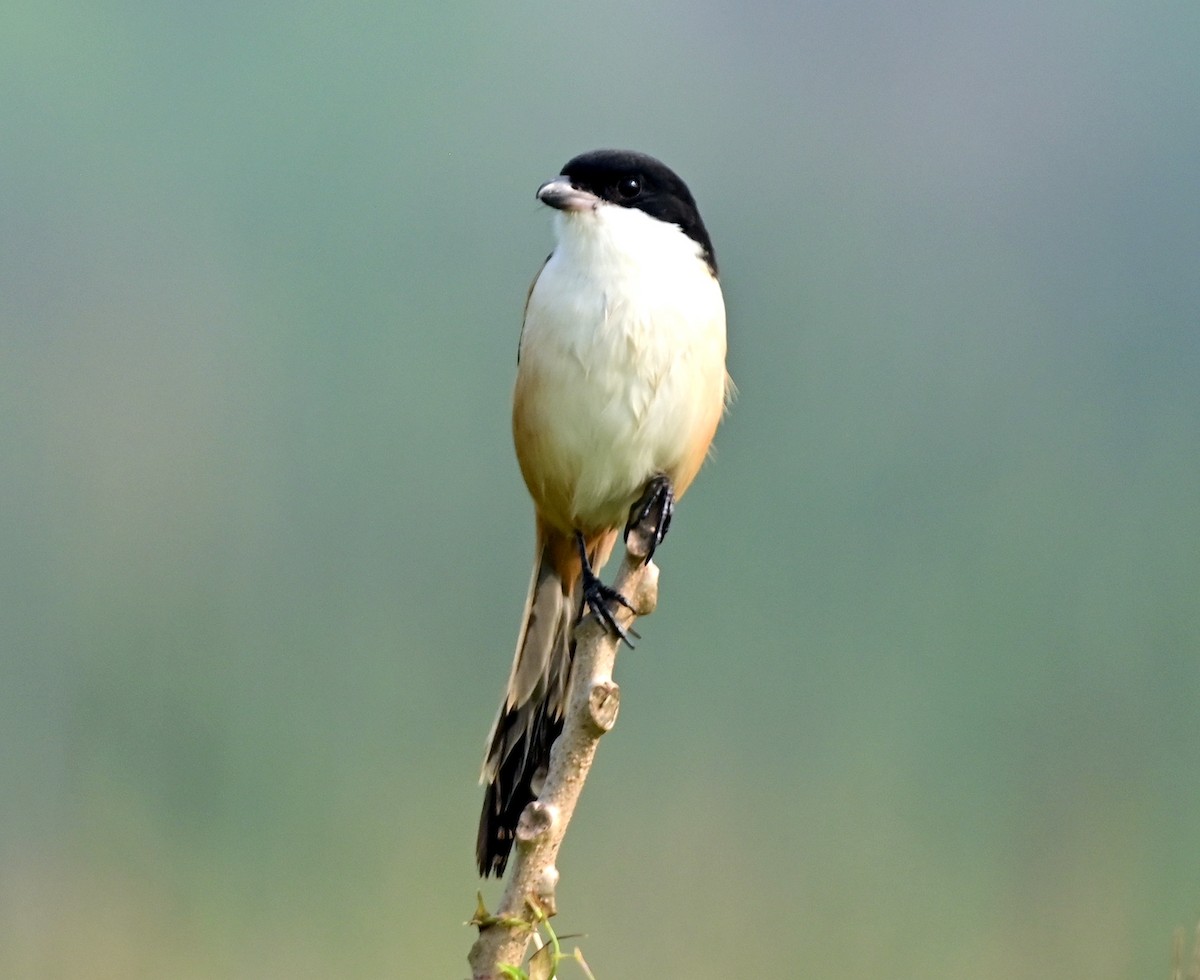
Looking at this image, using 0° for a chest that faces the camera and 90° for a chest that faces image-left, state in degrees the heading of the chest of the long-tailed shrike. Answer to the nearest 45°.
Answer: approximately 0°
